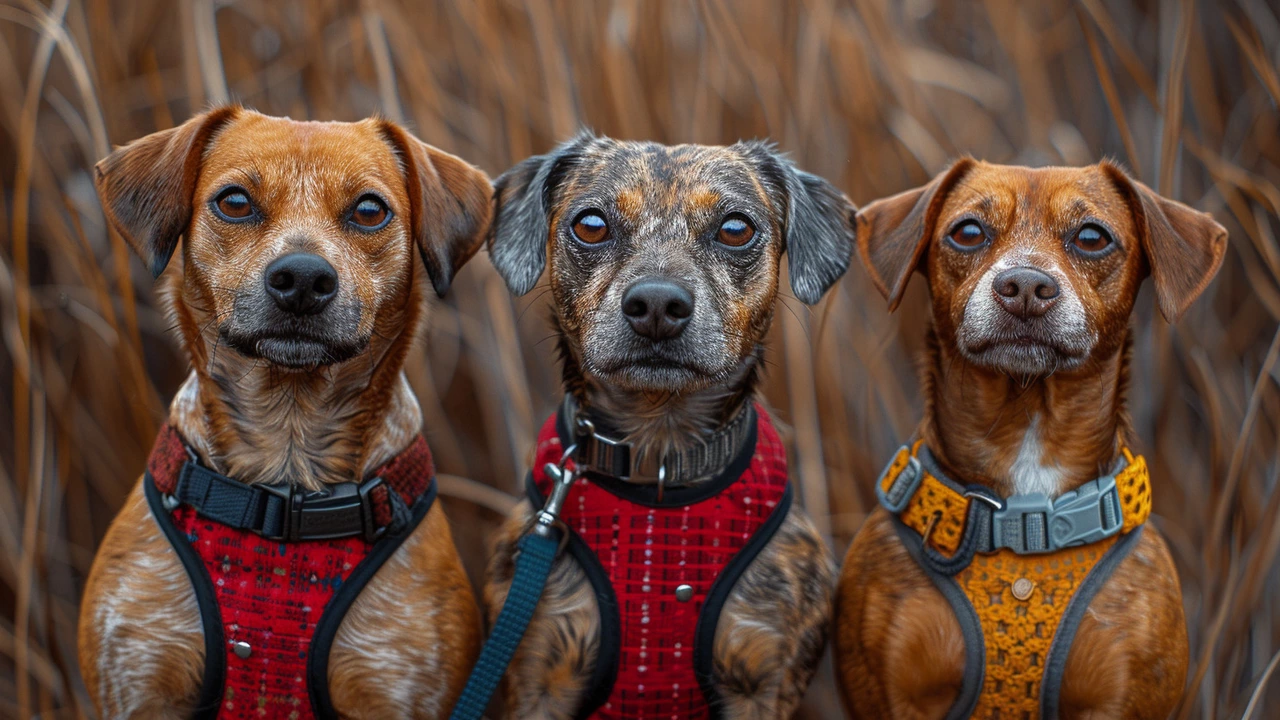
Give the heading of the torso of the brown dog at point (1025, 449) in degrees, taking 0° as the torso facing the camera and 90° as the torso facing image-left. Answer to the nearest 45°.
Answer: approximately 0°

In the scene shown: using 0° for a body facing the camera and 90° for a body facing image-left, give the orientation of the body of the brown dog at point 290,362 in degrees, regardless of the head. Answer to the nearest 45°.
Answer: approximately 0°

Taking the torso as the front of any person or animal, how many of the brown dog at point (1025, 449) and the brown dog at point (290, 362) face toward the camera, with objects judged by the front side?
2

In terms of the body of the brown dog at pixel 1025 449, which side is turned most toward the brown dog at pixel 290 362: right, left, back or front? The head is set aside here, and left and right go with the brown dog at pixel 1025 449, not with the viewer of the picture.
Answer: right

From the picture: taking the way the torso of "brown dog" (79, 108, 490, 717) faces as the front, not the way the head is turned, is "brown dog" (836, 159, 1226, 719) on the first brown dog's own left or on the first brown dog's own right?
on the first brown dog's own left
